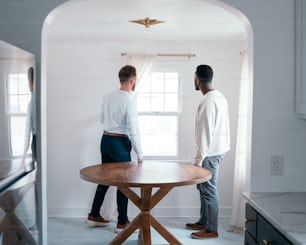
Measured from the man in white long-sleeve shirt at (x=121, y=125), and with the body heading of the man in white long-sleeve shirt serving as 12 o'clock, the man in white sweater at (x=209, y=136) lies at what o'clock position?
The man in white sweater is roughly at 2 o'clock from the man in white long-sleeve shirt.

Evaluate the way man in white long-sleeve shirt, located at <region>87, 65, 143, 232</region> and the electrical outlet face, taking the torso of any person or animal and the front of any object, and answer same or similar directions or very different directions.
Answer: very different directions

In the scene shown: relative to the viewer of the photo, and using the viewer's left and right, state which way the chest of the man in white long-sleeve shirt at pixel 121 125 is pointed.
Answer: facing away from the viewer and to the right of the viewer

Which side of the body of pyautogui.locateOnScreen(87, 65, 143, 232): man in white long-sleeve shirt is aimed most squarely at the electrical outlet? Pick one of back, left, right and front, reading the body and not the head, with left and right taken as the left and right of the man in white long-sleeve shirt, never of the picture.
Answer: right

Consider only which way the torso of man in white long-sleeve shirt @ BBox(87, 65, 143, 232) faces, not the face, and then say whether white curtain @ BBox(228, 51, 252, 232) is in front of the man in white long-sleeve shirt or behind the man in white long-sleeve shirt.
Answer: in front

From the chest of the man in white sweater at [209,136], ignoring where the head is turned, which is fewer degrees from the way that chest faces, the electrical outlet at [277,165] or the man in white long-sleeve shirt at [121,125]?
the man in white long-sleeve shirt

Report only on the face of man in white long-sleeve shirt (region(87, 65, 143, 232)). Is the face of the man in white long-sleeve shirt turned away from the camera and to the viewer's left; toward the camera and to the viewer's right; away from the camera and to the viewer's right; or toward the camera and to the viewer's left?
away from the camera and to the viewer's right

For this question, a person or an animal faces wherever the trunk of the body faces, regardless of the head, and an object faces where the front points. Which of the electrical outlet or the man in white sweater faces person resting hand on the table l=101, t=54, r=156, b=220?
the man in white sweater

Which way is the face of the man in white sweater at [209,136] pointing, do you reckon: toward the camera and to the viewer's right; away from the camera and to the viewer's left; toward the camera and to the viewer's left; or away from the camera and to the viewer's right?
away from the camera and to the viewer's left

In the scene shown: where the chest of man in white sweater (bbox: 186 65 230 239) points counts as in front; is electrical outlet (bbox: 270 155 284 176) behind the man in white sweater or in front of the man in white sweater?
behind

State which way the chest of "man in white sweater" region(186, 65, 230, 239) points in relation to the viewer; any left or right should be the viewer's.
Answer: facing away from the viewer and to the left of the viewer

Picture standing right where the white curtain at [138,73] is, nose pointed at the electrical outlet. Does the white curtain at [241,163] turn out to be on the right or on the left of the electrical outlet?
left
